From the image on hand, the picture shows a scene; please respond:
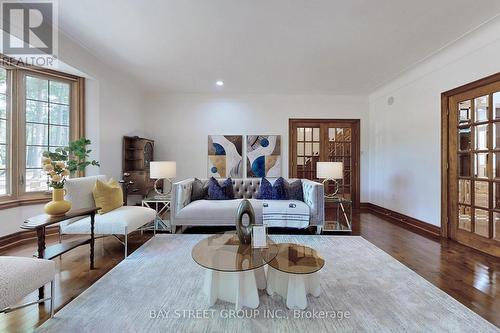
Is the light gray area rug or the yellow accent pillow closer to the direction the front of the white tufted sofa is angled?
the light gray area rug

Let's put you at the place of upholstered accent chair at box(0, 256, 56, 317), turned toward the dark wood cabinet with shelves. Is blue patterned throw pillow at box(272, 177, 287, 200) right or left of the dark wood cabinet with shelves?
right

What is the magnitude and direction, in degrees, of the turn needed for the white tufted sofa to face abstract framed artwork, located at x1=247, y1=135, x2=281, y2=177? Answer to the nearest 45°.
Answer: approximately 135° to its left

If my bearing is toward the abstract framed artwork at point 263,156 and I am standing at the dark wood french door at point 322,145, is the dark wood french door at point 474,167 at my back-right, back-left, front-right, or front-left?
back-left

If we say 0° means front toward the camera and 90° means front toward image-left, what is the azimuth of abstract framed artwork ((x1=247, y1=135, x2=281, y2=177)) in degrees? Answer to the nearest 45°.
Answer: approximately 0°

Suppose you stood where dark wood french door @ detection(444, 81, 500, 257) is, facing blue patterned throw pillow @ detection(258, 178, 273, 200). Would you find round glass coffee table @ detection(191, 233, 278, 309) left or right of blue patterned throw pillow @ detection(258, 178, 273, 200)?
left

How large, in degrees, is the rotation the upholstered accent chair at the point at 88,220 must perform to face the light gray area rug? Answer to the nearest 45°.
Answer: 0° — it already faces it

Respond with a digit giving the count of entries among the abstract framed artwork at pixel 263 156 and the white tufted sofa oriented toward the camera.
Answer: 2
